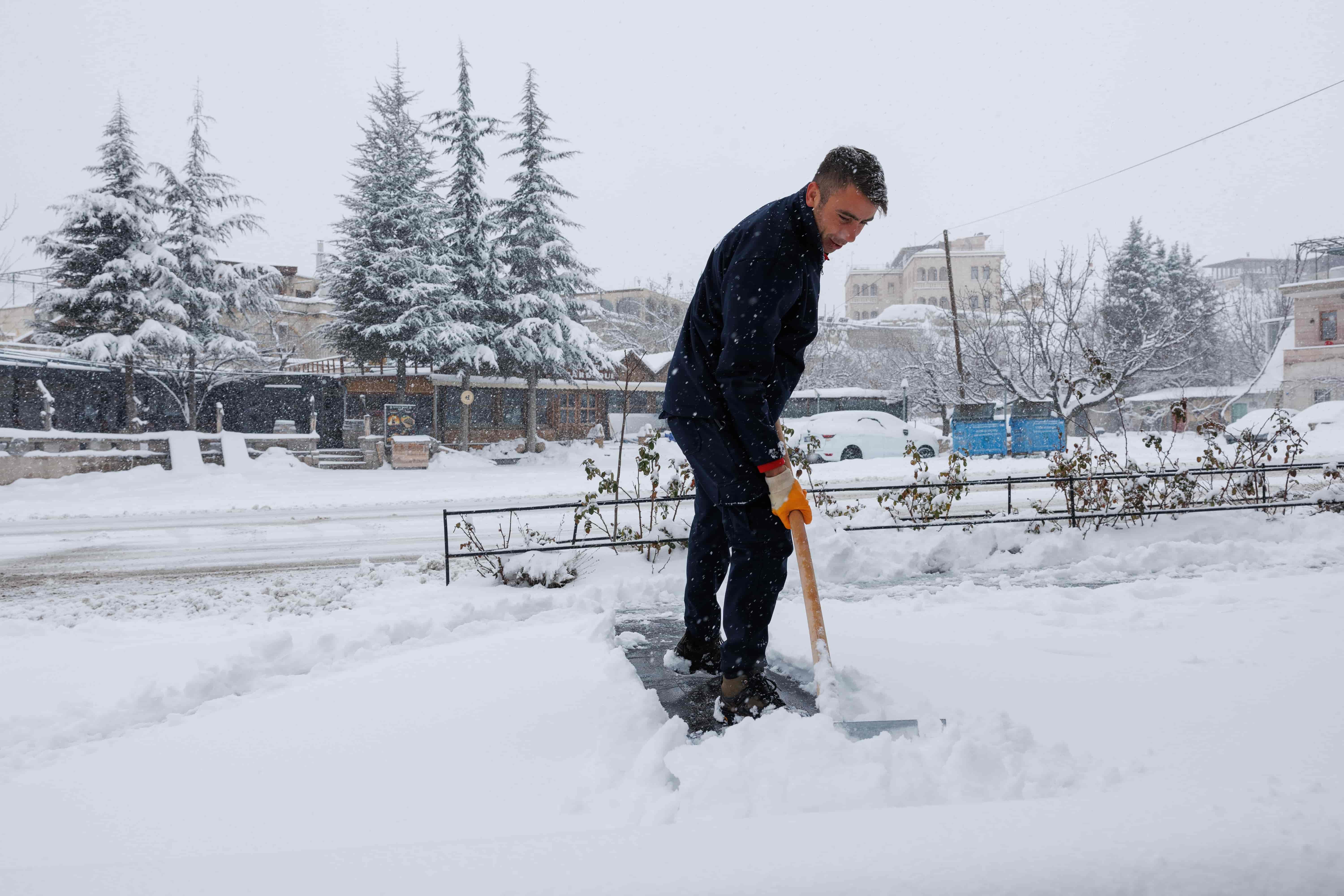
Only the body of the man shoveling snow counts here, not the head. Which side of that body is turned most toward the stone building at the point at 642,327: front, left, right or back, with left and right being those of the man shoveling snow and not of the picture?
left

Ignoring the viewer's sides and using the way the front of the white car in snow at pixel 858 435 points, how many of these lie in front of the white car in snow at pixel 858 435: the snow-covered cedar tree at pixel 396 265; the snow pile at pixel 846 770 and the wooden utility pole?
1

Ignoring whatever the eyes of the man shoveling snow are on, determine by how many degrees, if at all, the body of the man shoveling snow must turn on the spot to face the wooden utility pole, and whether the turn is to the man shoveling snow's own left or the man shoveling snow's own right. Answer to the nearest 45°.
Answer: approximately 90° to the man shoveling snow's own left

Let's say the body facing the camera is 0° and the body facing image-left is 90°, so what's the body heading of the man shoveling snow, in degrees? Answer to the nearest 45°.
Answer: approximately 270°

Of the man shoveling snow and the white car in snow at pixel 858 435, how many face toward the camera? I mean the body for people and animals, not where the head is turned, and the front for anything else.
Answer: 0
